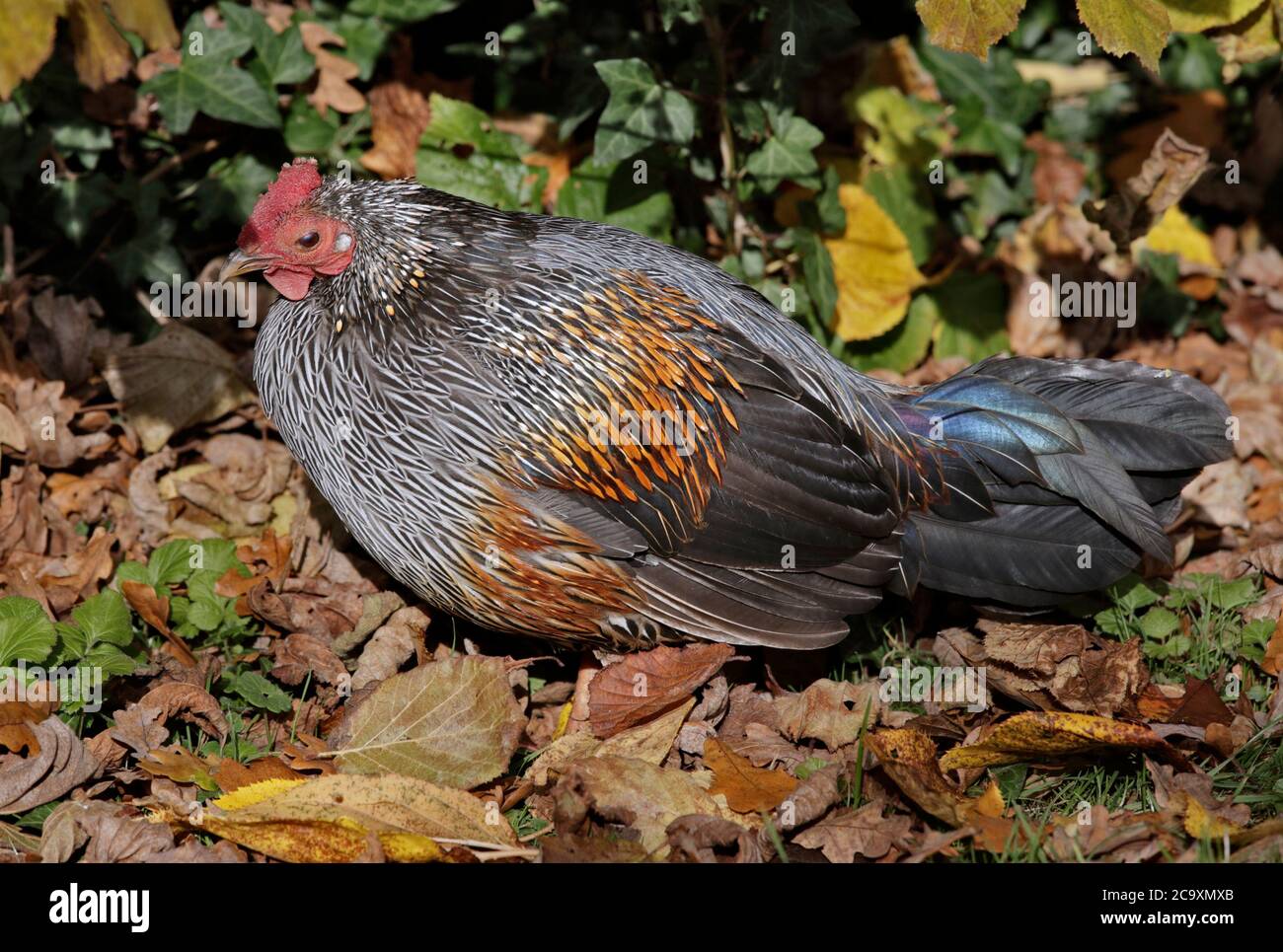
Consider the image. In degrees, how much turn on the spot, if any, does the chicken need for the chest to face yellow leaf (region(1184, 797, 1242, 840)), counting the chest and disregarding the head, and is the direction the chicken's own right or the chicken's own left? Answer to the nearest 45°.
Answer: approximately 135° to the chicken's own left

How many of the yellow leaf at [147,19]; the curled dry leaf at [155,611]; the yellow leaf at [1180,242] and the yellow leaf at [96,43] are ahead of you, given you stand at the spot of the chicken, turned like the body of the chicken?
3

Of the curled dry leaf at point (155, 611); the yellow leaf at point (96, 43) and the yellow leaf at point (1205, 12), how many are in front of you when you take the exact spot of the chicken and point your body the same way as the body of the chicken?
2

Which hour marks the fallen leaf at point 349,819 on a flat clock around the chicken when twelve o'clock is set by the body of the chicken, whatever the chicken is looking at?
The fallen leaf is roughly at 10 o'clock from the chicken.

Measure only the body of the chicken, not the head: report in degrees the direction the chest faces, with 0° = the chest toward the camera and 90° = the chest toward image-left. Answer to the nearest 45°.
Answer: approximately 90°

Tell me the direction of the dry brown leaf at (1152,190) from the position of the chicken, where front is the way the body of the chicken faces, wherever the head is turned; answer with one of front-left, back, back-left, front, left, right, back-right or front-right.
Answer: back-right

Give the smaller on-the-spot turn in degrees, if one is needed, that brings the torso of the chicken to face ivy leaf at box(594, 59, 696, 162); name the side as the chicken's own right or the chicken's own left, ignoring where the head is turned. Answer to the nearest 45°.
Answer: approximately 90° to the chicken's own right

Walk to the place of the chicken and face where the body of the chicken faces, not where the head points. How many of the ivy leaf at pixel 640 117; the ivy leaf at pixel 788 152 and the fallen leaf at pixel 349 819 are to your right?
2

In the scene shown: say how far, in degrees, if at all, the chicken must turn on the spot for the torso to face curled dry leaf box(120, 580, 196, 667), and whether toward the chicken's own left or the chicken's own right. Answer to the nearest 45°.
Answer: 0° — it already faces it

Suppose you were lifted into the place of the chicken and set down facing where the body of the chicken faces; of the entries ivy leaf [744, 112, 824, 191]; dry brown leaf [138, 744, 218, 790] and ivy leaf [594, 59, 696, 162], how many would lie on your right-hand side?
2
